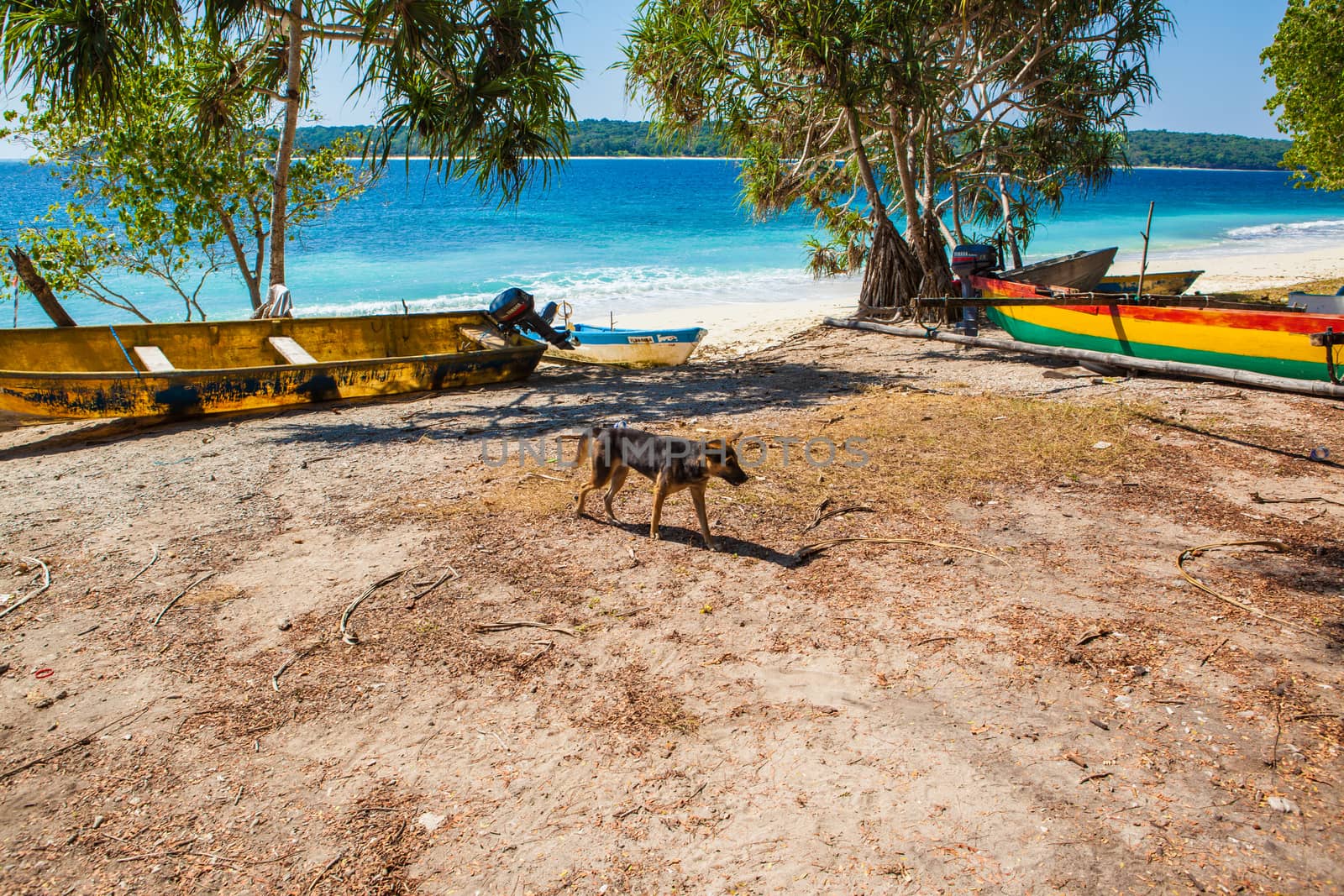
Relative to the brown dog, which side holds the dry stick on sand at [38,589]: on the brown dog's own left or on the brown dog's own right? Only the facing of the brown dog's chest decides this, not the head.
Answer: on the brown dog's own right

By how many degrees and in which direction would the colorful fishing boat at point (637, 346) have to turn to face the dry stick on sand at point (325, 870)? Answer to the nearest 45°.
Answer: approximately 90° to its right

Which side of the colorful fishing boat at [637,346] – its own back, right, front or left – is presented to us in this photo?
right

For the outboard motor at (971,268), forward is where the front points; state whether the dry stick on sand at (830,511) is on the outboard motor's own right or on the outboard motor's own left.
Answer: on the outboard motor's own right

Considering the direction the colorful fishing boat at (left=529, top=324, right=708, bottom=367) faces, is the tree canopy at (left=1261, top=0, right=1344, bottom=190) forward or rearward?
forward

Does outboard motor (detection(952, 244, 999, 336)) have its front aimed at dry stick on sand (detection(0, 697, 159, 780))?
no

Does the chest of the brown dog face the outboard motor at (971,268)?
no

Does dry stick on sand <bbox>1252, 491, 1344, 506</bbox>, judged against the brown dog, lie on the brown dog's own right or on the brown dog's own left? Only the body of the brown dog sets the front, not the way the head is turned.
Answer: on the brown dog's own left

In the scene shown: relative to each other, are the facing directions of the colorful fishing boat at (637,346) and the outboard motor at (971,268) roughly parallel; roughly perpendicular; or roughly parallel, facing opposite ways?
roughly parallel

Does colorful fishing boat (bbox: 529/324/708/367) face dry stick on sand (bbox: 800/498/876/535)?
no

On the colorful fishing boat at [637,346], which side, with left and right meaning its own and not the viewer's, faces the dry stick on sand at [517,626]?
right

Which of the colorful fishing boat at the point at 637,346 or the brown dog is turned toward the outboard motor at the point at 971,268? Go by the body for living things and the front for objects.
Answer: the colorful fishing boat

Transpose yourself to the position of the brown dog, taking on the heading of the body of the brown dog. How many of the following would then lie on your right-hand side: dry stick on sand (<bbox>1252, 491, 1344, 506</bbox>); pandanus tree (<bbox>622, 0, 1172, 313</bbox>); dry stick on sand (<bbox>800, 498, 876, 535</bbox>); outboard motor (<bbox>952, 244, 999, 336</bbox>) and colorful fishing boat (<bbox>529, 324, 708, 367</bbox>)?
0

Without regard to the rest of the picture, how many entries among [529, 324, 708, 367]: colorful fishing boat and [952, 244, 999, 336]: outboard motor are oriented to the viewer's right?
2

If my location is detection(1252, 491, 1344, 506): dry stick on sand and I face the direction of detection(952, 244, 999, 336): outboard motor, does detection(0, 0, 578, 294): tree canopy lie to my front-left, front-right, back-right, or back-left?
front-left

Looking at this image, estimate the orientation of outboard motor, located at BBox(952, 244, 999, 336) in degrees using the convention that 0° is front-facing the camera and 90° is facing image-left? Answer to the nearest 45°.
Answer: approximately 270°
